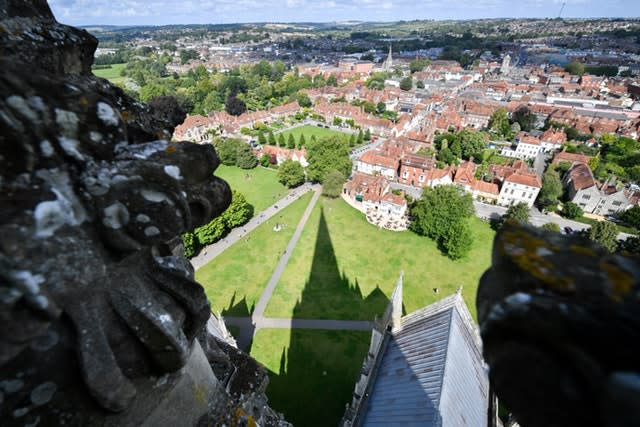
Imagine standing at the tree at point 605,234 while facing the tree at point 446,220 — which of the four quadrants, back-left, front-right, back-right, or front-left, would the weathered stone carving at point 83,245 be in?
front-left

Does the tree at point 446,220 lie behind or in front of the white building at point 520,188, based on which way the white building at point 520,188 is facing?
in front

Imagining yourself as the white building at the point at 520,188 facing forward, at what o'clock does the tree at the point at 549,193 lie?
The tree is roughly at 8 o'clock from the white building.

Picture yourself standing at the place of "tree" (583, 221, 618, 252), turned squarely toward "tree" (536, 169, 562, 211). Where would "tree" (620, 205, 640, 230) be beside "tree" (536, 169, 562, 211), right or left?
right

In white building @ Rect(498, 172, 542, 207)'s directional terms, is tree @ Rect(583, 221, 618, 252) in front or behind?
in front

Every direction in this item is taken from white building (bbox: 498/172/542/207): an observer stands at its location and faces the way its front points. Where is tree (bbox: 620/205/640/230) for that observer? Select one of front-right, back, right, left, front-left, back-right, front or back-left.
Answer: left

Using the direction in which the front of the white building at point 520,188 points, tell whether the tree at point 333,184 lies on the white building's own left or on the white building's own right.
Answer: on the white building's own right

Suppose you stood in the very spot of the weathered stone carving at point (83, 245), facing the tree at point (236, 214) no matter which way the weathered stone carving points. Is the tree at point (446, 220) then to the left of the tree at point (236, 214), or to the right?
right

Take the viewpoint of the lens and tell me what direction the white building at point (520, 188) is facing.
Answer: facing the viewer

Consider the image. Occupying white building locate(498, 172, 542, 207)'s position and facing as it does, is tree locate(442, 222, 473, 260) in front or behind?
in front

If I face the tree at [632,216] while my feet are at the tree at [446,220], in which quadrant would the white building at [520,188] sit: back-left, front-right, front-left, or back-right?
front-left

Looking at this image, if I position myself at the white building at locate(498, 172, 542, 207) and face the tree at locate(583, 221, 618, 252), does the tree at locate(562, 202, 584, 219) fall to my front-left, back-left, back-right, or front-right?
front-left

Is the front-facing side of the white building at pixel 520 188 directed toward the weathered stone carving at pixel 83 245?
yes

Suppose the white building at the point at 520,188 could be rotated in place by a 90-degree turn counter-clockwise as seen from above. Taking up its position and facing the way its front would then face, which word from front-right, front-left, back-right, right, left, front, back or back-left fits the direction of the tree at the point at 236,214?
back-right
